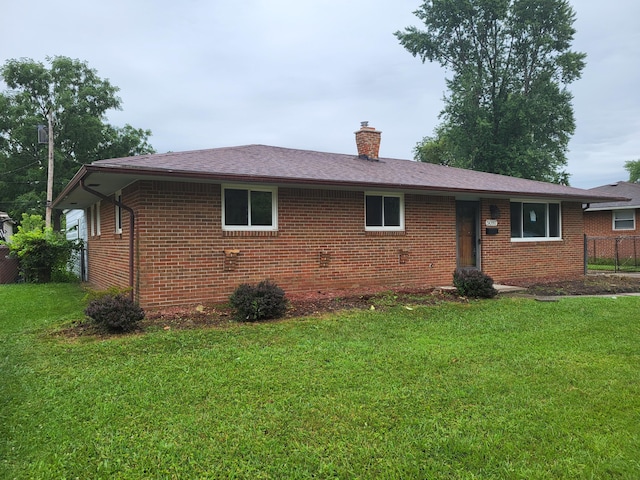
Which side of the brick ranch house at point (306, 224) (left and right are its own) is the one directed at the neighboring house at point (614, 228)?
left

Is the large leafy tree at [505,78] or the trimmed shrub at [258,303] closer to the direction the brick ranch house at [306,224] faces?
the trimmed shrub

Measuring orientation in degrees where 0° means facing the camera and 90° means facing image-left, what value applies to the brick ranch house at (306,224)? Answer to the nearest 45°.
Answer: approximately 315°

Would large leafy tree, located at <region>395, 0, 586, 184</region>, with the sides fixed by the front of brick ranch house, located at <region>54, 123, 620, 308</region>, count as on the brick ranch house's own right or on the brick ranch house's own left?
on the brick ranch house's own left

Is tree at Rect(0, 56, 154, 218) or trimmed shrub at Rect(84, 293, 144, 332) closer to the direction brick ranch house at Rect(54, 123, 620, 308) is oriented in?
the trimmed shrub
